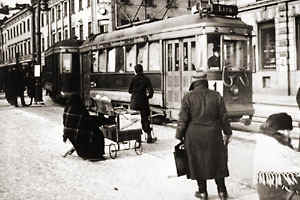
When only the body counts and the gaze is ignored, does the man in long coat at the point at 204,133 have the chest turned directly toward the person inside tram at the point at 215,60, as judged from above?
yes

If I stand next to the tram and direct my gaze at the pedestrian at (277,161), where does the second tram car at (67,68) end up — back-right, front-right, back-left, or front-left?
back-right

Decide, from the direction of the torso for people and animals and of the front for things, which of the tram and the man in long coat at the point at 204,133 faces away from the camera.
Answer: the man in long coat

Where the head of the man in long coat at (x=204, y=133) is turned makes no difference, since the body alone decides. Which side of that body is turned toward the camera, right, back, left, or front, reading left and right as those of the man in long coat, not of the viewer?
back

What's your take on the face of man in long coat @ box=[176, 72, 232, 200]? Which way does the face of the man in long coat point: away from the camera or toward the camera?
away from the camera

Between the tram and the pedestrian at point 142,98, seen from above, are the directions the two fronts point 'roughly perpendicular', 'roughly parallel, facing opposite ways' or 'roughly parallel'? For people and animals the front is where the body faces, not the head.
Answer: roughly perpendicular

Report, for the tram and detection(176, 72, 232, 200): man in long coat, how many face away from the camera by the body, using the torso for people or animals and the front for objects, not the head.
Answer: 1

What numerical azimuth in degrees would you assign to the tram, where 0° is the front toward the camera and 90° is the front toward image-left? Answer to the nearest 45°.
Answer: approximately 315°

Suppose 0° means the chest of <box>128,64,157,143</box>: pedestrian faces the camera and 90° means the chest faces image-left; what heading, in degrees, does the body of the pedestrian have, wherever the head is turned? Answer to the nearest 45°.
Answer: approximately 225°

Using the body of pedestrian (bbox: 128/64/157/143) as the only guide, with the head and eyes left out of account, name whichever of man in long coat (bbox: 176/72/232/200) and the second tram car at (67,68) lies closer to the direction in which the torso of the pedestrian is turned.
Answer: the second tram car
